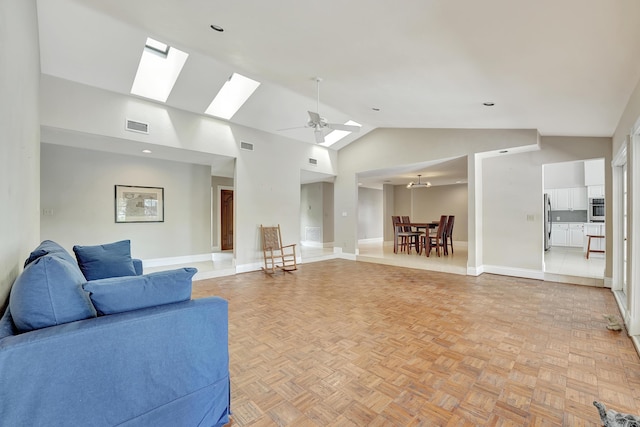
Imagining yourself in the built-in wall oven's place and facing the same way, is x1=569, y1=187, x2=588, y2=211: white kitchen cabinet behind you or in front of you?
behind

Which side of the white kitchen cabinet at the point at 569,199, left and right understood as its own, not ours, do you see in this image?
front

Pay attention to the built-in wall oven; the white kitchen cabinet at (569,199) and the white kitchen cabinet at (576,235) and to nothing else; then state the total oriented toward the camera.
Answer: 3

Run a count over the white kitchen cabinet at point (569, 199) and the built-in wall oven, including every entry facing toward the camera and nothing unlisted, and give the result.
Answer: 2

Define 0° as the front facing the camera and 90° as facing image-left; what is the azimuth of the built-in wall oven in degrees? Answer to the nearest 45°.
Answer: approximately 0°

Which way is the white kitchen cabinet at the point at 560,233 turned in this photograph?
toward the camera

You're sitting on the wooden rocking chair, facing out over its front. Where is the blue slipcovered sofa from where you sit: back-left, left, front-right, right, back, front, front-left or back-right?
front-right

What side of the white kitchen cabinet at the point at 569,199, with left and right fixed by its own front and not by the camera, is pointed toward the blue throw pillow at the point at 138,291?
front

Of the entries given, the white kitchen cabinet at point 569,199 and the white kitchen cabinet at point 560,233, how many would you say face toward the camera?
2

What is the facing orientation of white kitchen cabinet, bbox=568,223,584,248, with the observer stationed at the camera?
facing the viewer

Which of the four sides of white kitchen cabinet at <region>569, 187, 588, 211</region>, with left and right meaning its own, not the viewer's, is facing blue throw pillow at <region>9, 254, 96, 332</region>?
front

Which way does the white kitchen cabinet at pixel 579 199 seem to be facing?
toward the camera

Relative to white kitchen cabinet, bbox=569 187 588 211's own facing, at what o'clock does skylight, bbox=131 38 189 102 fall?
The skylight is roughly at 1 o'clock from the white kitchen cabinet.

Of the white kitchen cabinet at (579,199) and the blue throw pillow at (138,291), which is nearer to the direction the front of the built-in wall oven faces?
the blue throw pillow
